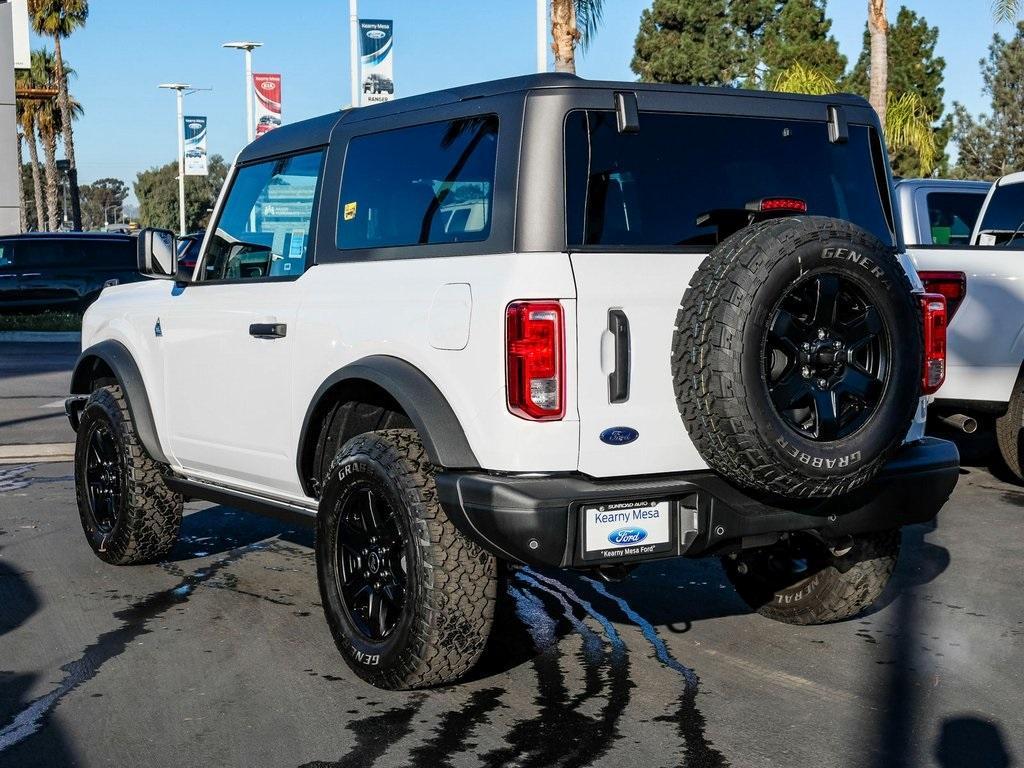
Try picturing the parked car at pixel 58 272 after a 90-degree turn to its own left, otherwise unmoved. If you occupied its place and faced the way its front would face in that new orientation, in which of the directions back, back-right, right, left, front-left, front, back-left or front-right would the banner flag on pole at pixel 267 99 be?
back-left

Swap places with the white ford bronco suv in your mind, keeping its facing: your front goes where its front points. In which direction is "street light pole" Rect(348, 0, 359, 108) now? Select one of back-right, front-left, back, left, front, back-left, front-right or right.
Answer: front-right

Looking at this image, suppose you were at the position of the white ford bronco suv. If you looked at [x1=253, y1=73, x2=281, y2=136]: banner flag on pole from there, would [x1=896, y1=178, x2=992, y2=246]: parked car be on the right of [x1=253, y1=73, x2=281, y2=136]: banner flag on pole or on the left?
right

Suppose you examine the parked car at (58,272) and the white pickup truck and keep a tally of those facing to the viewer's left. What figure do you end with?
1

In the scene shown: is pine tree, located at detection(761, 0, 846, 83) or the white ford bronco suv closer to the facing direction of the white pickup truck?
the pine tree

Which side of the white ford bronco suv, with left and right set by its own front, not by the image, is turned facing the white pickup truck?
right

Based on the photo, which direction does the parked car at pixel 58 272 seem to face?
to the viewer's left

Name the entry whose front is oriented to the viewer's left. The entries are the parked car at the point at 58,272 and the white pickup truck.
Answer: the parked car

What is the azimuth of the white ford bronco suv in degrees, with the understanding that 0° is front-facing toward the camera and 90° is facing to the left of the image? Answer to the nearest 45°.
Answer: approximately 135°

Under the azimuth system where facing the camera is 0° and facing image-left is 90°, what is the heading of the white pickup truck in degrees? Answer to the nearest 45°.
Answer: approximately 225°

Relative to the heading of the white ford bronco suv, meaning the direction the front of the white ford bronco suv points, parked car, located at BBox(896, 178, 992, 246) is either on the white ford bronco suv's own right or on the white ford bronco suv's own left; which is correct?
on the white ford bronco suv's own right
